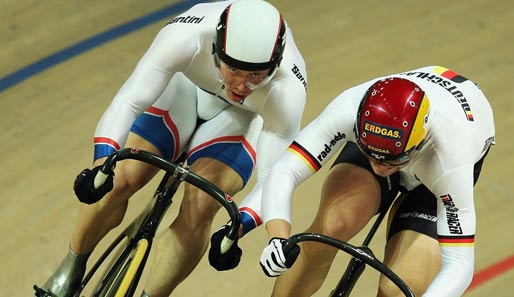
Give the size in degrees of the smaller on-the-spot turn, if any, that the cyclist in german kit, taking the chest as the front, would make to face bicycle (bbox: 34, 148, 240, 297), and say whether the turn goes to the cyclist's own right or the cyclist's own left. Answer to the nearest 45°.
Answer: approximately 45° to the cyclist's own right

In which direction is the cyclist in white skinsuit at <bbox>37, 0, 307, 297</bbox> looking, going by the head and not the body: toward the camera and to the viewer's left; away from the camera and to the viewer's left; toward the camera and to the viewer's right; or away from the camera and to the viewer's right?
toward the camera and to the viewer's left

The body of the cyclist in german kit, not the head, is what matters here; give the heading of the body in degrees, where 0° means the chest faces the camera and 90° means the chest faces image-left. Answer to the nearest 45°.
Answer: approximately 45°

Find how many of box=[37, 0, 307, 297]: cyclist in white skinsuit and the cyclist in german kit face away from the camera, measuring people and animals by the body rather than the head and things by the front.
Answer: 0

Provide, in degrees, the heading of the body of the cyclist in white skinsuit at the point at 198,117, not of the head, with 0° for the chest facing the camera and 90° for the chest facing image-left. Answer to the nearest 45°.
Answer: approximately 0°
